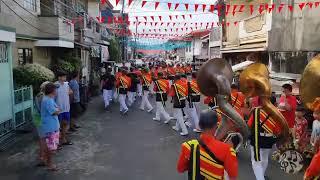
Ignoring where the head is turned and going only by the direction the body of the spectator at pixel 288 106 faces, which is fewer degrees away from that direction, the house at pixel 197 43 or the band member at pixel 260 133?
the band member

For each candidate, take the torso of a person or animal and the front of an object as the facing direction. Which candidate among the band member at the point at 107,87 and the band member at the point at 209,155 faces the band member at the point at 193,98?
the band member at the point at 209,155

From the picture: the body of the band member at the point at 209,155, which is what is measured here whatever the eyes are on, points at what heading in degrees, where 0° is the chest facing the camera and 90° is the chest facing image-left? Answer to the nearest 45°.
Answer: approximately 180°

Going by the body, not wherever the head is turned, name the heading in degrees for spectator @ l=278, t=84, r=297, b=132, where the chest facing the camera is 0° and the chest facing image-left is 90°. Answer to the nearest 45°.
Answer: approximately 45°

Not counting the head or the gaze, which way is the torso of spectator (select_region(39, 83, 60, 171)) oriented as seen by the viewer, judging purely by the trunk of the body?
to the viewer's right

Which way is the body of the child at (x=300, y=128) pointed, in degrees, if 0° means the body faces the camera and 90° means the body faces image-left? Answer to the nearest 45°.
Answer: approximately 45°

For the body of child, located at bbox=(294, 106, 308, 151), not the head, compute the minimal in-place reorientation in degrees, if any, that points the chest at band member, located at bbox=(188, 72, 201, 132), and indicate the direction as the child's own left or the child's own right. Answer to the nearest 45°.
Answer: approximately 90° to the child's own right
